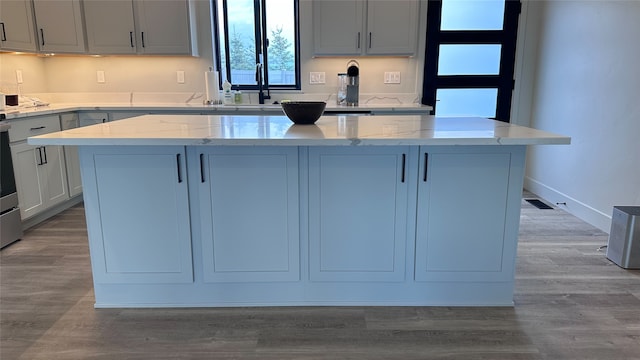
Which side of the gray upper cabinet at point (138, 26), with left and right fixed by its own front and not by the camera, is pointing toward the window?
left

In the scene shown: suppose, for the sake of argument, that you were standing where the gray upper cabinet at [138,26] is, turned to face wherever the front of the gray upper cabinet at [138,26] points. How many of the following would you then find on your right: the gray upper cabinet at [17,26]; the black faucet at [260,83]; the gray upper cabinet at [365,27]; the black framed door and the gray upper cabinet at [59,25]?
2

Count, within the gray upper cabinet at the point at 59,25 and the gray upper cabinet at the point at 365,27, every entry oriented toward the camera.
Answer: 2

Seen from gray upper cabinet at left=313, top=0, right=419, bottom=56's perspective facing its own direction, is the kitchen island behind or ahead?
ahead

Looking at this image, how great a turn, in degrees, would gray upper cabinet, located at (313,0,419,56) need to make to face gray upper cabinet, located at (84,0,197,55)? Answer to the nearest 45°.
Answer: approximately 90° to its right

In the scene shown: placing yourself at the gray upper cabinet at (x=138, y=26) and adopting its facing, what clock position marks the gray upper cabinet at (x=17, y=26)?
the gray upper cabinet at (x=17, y=26) is roughly at 3 o'clock from the gray upper cabinet at (x=138, y=26).

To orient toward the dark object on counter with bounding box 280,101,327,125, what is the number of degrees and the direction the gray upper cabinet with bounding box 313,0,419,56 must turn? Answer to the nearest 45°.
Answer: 0° — it already faces it

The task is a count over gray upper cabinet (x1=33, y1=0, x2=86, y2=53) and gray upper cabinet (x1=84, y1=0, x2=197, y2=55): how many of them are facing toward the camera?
2

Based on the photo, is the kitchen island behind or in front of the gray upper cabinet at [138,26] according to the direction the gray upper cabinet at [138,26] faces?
in front

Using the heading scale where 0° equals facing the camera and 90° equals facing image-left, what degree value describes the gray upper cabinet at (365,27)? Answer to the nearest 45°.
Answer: approximately 0°

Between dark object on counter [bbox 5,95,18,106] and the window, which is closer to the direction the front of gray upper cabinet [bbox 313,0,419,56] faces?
the dark object on counter

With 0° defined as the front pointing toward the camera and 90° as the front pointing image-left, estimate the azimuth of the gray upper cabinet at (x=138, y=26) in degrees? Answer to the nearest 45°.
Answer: approximately 0°
